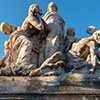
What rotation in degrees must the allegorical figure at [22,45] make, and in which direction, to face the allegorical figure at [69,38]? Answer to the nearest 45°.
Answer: approximately 45° to its left

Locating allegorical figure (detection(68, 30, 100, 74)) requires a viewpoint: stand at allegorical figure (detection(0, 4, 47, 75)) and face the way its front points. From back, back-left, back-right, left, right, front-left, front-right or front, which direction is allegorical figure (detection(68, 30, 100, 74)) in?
front-left

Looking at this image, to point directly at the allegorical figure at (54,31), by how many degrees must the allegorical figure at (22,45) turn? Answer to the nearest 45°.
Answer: approximately 45° to its left

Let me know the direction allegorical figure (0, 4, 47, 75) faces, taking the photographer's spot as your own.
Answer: facing the viewer and to the right of the viewer
